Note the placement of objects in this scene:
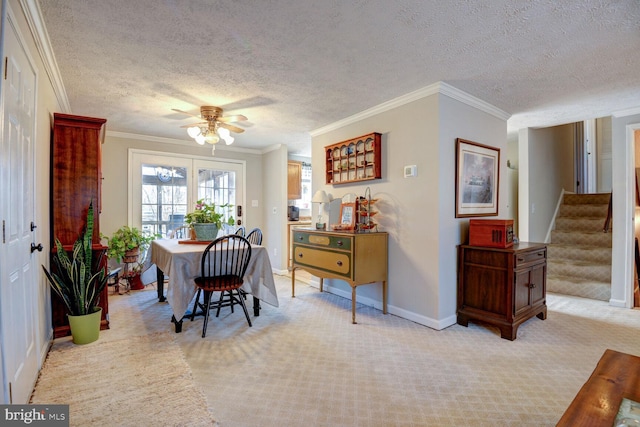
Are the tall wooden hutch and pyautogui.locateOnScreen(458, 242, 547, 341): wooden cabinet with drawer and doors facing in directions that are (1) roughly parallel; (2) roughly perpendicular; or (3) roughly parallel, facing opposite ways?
roughly perpendicular

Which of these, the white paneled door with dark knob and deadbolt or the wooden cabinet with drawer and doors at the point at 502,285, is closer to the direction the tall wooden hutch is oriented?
the wooden cabinet with drawer and doors

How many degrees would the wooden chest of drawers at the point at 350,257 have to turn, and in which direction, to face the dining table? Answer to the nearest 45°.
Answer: approximately 45° to its right

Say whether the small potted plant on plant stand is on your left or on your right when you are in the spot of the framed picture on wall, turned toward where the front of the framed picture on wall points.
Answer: on your right

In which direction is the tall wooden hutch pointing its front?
to the viewer's right

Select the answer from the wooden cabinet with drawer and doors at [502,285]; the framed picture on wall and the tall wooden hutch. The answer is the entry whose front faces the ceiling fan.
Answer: the tall wooden hutch

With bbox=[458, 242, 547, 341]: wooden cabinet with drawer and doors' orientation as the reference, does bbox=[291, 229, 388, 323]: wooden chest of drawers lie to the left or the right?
on its right

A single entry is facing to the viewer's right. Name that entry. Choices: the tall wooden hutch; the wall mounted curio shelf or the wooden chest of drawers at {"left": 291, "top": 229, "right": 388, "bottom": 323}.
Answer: the tall wooden hutch
